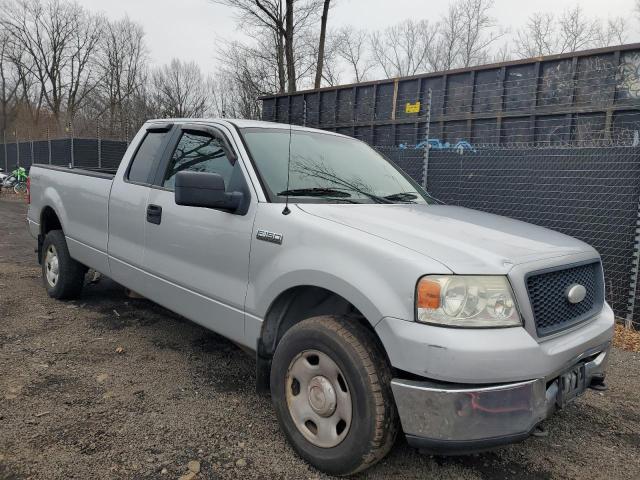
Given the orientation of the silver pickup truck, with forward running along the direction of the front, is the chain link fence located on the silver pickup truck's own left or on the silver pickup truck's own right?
on the silver pickup truck's own left

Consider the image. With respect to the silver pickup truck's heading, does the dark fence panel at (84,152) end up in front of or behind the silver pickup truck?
behind

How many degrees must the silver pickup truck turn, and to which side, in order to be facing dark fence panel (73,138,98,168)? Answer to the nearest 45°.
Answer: approximately 180°

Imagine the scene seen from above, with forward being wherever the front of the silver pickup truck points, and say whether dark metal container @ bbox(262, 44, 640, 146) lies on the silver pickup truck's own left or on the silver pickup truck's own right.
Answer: on the silver pickup truck's own left

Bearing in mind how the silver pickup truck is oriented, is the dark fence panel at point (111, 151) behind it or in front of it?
behind

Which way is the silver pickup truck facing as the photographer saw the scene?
facing the viewer and to the right of the viewer
